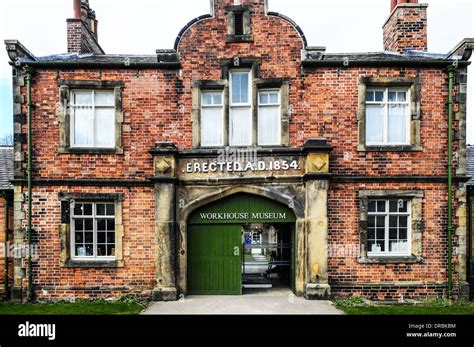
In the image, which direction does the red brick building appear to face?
toward the camera
